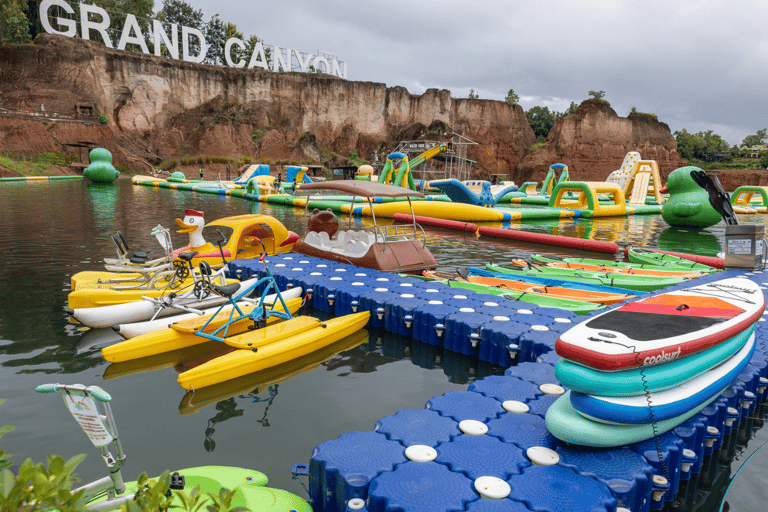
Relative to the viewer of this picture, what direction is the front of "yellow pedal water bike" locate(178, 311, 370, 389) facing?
facing away from the viewer and to the right of the viewer

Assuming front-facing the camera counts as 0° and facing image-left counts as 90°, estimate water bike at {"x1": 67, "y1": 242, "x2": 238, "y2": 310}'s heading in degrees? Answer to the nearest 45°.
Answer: approximately 225°

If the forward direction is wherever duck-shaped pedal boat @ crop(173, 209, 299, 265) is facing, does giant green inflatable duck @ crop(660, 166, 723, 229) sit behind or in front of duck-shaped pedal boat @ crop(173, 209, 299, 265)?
behind
